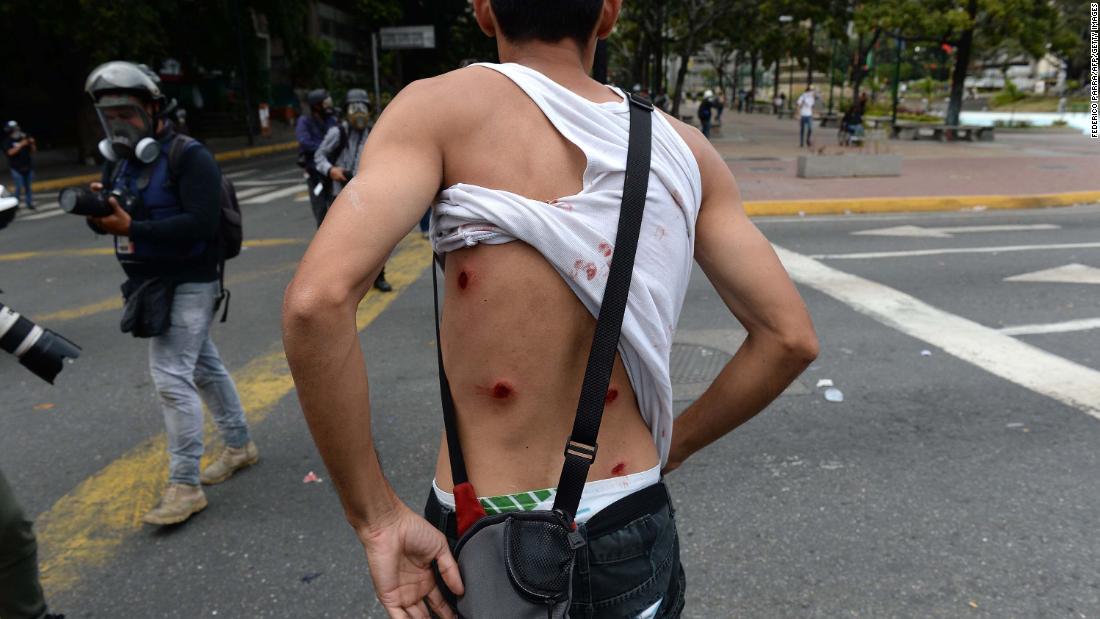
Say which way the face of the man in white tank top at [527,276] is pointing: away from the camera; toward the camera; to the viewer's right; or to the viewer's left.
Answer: away from the camera

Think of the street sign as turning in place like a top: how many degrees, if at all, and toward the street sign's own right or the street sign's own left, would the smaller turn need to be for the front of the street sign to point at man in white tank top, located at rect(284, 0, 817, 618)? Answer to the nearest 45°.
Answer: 0° — it already faces them

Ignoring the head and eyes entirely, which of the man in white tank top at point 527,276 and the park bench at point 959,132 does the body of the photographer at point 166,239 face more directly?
the man in white tank top

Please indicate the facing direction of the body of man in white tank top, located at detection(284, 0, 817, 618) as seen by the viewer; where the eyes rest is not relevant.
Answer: away from the camera

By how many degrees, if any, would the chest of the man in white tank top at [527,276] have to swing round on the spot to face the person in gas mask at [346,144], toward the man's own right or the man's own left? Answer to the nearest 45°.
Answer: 0° — they already face them

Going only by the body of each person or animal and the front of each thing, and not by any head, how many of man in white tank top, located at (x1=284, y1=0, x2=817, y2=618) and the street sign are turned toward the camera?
1

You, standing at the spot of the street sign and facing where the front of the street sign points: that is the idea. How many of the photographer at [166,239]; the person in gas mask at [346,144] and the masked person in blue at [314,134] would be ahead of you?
3
